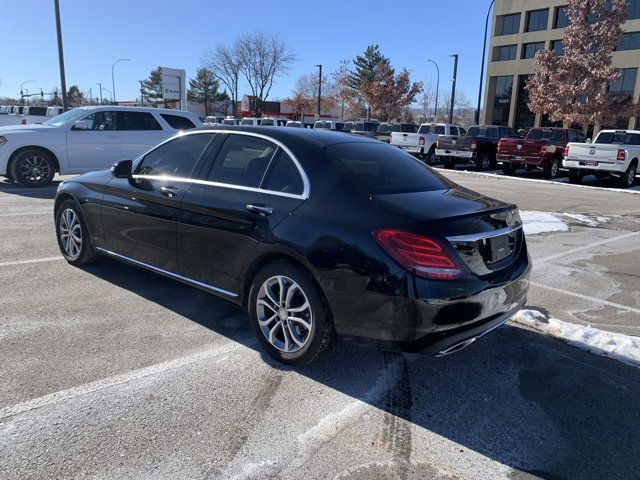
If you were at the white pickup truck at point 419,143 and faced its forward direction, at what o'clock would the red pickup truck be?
The red pickup truck is roughly at 3 o'clock from the white pickup truck.

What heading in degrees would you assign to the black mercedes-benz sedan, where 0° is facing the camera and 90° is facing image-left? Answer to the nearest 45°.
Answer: approximately 135°

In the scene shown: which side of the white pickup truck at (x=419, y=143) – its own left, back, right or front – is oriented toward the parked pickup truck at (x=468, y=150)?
right

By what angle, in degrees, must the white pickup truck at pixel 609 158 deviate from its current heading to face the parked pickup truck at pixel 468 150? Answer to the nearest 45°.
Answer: approximately 90° to its left

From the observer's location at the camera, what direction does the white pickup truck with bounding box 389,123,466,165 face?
facing away from the viewer and to the right of the viewer

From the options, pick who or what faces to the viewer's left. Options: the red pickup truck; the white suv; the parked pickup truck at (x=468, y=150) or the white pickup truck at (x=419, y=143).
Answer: the white suv

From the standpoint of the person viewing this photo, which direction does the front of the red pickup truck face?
facing away from the viewer and to the right of the viewer

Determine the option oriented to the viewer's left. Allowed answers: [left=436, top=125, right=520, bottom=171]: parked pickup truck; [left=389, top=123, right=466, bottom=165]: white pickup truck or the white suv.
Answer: the white suv

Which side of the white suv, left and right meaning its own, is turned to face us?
left

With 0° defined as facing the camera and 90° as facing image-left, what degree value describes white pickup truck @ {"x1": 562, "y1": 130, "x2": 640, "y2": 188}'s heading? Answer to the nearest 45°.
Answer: approximately 225°

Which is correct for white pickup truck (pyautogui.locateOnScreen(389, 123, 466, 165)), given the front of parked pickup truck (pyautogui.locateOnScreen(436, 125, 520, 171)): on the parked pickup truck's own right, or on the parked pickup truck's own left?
on the parked pickup truck's own left

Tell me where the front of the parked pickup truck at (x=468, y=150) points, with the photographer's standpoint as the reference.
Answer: facing away from the viewer and to the right of the viewer
